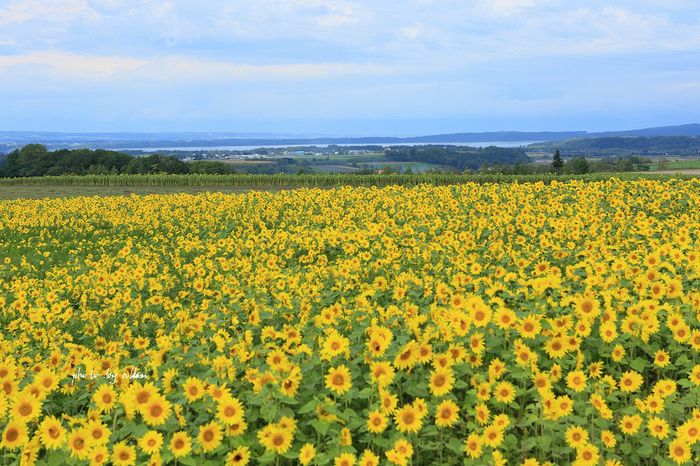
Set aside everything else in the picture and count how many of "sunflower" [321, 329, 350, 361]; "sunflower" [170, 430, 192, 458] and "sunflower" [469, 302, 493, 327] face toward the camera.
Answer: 3

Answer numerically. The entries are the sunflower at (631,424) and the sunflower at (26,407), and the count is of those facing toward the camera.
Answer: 2

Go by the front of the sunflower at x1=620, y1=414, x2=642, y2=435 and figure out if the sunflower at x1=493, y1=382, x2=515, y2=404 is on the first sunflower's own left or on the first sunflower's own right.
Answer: on the first sunflower's own right

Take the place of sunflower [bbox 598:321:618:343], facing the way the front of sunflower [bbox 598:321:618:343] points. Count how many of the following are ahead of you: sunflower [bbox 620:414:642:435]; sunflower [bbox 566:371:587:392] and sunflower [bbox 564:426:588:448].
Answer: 3

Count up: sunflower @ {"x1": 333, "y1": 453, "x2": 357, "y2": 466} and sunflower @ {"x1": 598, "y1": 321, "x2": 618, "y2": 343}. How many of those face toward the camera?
2

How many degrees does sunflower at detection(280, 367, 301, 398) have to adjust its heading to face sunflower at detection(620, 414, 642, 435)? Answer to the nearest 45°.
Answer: approximately 135° to its left
